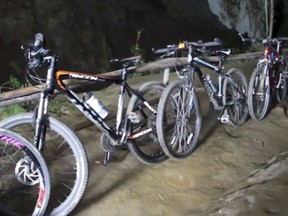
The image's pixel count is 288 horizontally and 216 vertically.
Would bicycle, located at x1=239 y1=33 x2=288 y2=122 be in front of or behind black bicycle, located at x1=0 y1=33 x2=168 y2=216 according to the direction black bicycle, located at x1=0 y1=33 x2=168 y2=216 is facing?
behind

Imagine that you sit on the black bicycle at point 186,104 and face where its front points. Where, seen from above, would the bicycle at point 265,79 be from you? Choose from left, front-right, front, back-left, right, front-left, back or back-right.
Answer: back

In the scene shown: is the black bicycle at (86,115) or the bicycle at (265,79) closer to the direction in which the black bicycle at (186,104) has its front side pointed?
the black bicycle

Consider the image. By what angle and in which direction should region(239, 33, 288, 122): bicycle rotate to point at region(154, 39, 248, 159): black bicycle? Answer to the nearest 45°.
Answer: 0° — it already faces it

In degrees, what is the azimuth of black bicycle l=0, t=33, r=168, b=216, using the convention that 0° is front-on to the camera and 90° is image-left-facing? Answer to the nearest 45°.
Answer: approximately 45°
